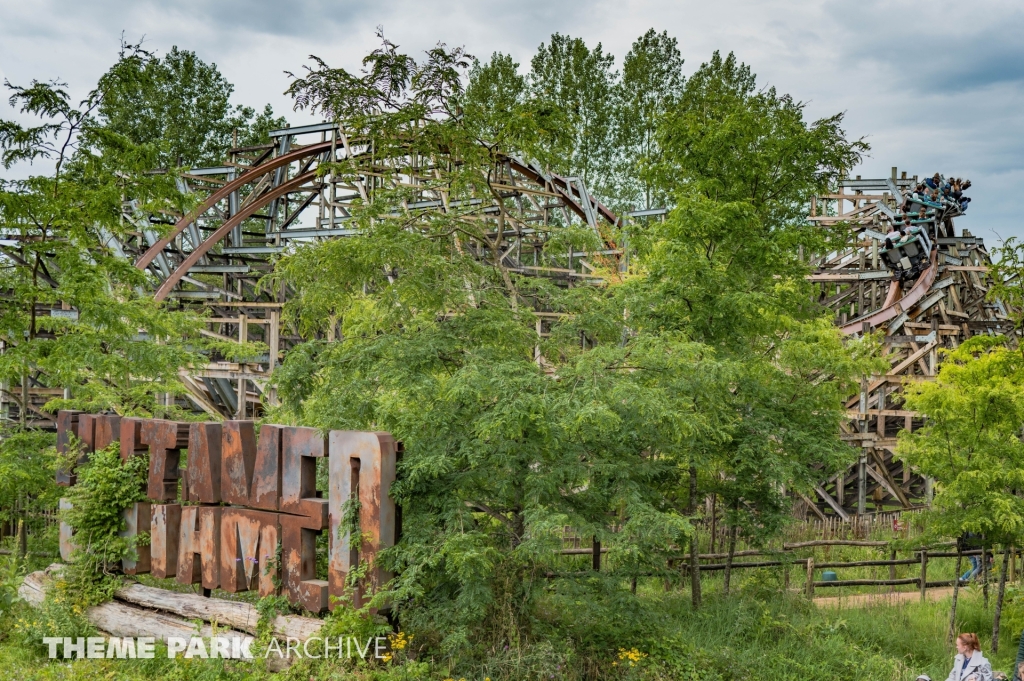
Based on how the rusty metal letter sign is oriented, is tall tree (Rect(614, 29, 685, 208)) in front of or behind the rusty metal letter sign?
behind

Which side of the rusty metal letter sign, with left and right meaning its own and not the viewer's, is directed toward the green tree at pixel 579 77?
back

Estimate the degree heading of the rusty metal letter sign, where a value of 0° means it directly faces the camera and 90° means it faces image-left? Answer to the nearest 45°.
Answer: approximately 45°

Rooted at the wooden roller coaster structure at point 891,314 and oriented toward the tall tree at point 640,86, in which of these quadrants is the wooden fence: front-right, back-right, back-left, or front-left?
back-left

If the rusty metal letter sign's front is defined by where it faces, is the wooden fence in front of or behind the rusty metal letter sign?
behind

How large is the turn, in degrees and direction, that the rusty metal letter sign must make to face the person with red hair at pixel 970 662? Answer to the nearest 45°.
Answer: approximately 90° to its left

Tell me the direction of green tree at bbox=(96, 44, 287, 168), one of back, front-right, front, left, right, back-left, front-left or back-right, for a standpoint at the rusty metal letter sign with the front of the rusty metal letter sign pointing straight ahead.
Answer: back-right

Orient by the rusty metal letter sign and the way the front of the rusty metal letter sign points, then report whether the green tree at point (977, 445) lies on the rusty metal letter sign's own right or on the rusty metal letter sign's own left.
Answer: on the rusty metal letter sign's own left
